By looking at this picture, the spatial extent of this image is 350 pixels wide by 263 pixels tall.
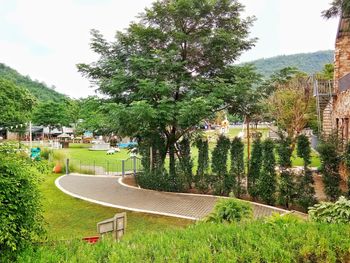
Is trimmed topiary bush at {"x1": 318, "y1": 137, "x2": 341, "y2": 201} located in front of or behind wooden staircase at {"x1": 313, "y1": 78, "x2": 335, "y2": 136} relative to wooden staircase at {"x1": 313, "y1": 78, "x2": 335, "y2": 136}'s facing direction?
in front

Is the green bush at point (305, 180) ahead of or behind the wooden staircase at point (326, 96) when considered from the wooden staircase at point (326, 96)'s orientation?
ahead

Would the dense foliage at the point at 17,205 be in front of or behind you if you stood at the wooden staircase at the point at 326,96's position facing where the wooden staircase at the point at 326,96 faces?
in front
